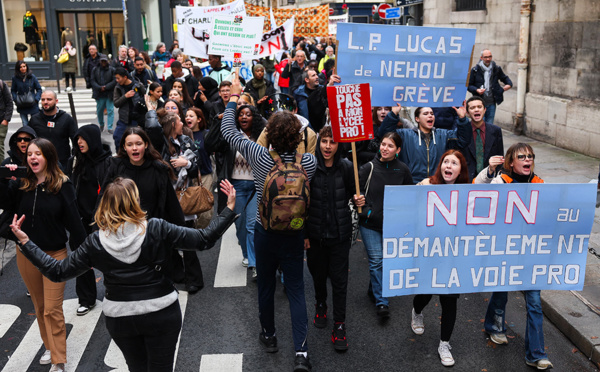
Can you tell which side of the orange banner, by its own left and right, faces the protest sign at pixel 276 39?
front

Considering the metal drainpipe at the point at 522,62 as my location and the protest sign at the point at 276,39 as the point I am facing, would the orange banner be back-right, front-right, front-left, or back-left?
front-right

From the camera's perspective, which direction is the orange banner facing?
toward the camera

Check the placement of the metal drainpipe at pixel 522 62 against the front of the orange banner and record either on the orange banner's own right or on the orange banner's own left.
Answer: on the orange banner's own left

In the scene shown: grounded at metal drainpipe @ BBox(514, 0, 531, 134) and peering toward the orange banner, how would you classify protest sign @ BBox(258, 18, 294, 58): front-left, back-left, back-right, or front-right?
front-left

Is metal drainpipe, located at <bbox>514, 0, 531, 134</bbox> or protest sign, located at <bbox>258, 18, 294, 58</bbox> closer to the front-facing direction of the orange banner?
the protest sign
